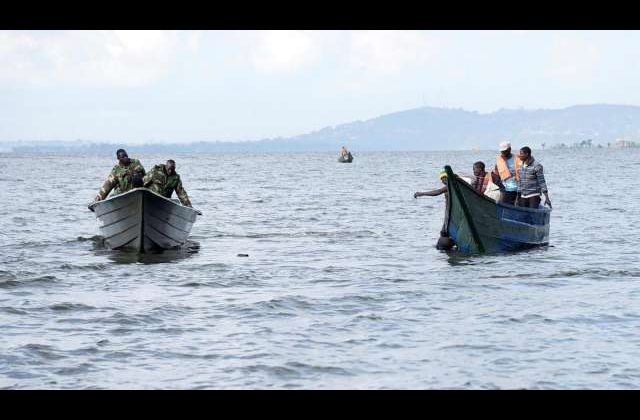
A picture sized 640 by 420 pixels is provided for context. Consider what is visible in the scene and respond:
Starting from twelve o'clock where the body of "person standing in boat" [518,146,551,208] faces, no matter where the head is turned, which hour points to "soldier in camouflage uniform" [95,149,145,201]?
The soldier in camouflage uniform is roughly at 1 o'clock from the person standing in boat.

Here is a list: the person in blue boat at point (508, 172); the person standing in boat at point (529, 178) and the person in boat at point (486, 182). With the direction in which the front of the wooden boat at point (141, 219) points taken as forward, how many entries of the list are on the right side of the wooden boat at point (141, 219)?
0

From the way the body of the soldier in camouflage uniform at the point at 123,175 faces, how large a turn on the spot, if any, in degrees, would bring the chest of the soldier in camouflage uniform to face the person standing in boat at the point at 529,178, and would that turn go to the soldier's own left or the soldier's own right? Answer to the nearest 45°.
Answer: approximately 90° to the soldier's own left

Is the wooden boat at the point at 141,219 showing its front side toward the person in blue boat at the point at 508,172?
no

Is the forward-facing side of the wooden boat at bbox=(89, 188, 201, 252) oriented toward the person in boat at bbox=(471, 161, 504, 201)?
no

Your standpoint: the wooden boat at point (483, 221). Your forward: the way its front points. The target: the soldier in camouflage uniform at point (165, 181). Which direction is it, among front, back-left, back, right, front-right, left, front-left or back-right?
front-right

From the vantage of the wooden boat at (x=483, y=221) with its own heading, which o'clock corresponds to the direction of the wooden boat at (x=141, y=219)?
the wooden boat at (x=141, y=219) is roughly at 1 o'clock from the wooden boat at (x=483, y=221).

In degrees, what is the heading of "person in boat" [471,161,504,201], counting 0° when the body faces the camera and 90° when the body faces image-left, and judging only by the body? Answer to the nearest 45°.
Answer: approximately 45°

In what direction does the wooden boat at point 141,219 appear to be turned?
toward the camera

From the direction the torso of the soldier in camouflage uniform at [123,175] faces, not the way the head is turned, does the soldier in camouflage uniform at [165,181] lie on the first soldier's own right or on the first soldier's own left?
on the first soldier's own left

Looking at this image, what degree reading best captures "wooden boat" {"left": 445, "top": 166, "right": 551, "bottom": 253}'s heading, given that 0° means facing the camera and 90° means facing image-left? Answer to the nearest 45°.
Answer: approximately 45°

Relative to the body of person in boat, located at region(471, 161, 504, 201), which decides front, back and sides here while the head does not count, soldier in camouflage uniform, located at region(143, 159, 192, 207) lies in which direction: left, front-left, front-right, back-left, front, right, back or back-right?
front-right

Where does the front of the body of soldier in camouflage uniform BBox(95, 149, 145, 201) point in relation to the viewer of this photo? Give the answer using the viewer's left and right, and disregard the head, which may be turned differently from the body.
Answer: facing the viewer

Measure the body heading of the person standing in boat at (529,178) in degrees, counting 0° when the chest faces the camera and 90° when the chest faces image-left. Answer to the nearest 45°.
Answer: approximately 45°

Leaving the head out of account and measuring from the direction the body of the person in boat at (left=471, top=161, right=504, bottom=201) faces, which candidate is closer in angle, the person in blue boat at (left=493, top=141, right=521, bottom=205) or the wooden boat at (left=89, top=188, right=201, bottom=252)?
the wooden boat
